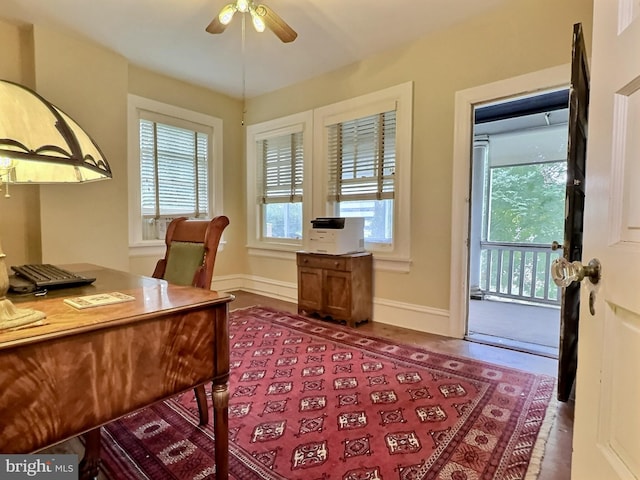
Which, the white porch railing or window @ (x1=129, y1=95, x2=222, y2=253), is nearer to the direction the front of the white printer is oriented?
the window

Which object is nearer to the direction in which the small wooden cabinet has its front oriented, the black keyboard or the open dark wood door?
the black keyboard

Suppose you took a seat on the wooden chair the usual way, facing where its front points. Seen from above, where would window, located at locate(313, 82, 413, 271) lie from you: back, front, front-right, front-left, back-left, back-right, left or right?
back

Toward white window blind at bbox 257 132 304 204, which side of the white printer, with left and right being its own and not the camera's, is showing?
right

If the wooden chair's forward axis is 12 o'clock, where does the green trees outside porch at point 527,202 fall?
The green trees outside porch is roughly at 7 o'clock from the wooden chair.

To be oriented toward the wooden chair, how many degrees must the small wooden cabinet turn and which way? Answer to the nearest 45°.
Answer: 0° — it already faces it

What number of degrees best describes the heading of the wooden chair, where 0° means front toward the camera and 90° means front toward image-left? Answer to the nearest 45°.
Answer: approximately 45°

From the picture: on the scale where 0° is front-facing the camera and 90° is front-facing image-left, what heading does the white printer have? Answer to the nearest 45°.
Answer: approximately 45°

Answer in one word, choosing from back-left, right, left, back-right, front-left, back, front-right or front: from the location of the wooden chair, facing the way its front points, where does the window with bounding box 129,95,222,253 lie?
back-right

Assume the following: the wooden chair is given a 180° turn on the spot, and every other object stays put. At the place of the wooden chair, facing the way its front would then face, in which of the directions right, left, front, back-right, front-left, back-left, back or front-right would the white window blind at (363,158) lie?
front

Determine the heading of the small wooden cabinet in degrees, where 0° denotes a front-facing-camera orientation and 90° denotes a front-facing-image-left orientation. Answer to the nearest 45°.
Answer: approximately 45°
